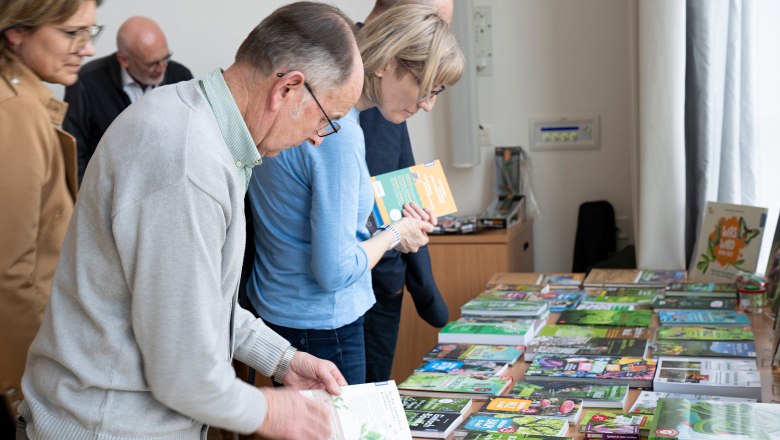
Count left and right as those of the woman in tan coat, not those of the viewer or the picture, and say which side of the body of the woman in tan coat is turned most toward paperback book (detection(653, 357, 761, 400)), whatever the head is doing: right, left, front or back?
front

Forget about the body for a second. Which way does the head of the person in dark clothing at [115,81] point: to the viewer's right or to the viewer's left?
to the viewer's right

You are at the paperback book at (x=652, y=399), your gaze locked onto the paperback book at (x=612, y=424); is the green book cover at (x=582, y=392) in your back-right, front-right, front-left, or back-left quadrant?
front-right

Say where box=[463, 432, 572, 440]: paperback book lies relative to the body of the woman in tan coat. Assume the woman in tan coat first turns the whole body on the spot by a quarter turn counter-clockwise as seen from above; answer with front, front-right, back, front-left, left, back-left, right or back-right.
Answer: back-right

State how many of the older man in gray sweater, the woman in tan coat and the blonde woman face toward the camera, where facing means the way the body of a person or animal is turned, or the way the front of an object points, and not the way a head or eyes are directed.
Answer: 0

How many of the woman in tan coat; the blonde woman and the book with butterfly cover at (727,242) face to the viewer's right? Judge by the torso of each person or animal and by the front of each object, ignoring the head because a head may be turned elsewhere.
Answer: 2

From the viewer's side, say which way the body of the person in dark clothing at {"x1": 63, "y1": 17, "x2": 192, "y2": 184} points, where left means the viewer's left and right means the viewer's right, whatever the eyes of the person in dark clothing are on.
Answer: facing the viewer and to the right of the viewer

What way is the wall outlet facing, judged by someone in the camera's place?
facing the viewer

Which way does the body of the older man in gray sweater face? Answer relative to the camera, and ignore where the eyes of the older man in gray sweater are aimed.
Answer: to the viewer's right

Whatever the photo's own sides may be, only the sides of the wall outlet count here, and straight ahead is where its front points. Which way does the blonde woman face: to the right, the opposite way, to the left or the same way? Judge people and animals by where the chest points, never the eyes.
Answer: to the left

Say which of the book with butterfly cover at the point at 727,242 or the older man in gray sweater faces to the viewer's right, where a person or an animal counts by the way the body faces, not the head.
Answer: the older man in gray sweater

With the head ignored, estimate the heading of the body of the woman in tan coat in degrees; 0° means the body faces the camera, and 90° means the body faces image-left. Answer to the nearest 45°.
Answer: approximately 270°

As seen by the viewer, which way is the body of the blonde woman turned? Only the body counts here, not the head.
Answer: to the viewer's right

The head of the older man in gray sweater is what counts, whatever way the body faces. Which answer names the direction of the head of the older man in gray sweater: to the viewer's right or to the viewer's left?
to the viewer's right

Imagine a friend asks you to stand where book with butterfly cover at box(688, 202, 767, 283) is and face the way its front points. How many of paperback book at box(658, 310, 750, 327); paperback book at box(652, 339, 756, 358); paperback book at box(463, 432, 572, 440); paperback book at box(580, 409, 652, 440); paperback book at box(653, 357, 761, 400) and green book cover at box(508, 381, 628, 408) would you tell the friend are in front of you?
6

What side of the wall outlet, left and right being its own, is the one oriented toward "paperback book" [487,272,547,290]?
front
